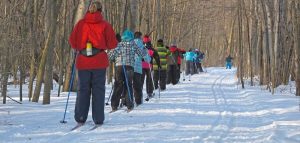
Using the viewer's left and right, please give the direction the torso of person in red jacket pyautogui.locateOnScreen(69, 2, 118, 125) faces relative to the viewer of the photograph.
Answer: facing away from the viewer

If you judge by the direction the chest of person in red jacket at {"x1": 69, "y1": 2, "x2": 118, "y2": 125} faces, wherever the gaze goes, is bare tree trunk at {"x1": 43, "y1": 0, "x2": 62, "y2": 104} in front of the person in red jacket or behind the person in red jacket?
in front
